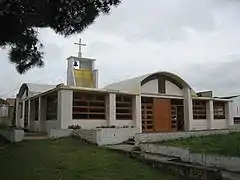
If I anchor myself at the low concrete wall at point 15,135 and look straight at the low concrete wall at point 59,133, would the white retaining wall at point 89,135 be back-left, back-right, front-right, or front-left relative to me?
front-right

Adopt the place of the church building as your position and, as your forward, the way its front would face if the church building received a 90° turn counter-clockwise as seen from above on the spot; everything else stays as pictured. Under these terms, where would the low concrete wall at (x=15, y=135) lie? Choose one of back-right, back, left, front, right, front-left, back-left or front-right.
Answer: back

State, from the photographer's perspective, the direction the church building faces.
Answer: facing the viewer and to the right of the viewer

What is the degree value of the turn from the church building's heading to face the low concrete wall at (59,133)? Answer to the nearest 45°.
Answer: approximately 90° to its right

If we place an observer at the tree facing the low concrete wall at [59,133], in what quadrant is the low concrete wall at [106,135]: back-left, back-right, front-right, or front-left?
front-right

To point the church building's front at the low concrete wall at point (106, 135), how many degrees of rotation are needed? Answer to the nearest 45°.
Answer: approximately 45° to its right

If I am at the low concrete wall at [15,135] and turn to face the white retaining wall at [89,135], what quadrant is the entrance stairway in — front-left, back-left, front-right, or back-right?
front-right

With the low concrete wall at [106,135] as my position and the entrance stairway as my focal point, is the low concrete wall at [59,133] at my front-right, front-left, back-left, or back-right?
back-right

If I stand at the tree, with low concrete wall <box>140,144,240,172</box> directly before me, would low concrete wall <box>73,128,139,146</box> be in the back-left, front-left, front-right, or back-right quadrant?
front-left

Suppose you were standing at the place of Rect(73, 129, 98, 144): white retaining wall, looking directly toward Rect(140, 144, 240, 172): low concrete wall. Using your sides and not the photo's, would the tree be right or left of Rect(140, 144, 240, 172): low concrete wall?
right

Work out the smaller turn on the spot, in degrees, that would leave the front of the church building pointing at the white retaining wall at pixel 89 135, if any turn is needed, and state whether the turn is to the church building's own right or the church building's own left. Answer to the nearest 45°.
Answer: approximately 45° to the church building's own right

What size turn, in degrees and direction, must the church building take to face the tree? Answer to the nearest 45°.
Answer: approximately 45° to its right
